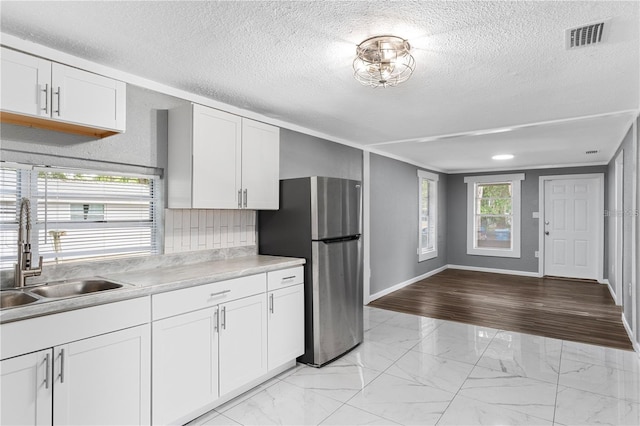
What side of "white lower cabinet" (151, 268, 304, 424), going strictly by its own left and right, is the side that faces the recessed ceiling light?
left

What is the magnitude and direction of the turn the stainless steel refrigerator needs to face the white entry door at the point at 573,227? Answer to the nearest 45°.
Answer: approximately 90° to its left

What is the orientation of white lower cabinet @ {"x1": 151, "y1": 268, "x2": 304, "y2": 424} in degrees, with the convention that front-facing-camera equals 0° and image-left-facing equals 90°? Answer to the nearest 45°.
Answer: approximately 315°

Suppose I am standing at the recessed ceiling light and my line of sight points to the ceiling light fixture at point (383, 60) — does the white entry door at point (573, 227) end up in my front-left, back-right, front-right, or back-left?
back-left

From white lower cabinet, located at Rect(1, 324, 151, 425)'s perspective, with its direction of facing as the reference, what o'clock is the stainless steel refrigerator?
The stainless steel refrigerator is roughly at 10 o'clock from the white lower cabinet.
